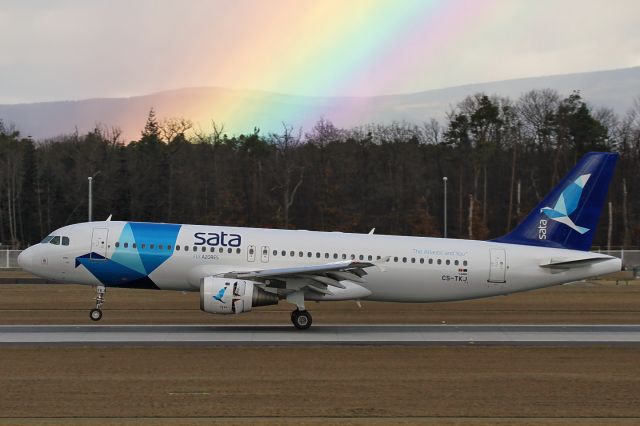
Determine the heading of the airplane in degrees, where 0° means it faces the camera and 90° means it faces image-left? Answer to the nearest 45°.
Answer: approximately 90°
